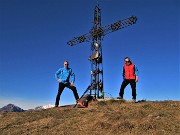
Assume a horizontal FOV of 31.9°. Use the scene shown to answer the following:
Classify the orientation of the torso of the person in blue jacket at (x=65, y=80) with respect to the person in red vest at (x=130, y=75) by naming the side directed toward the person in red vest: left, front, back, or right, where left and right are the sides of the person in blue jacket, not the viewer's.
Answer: left

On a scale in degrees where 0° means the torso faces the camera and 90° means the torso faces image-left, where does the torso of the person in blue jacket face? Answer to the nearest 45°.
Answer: approximately 0°
